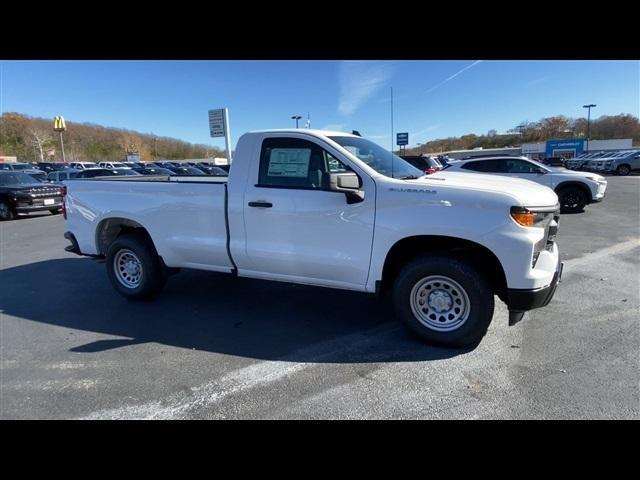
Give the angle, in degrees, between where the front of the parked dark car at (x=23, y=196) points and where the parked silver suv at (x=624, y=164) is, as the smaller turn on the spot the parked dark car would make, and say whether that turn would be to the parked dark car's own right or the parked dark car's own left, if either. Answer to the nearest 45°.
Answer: approximately 45° to the parked dark car's own left

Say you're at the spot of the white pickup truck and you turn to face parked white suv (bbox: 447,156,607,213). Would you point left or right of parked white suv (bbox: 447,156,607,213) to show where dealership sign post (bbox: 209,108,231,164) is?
left

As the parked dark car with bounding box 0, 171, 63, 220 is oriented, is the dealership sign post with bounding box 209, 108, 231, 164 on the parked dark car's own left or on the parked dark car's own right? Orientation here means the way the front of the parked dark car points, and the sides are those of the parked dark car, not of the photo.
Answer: on the parked dark car's own left

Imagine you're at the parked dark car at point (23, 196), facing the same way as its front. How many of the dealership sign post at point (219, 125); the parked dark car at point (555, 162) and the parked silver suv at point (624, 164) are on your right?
0

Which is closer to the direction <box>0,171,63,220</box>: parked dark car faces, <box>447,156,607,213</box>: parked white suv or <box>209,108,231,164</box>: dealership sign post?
the parked white suv

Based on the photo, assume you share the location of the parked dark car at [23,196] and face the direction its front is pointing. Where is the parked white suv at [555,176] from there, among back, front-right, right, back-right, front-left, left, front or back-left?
front

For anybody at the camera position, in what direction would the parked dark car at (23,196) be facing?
facing the viewer and to the right of the viewer

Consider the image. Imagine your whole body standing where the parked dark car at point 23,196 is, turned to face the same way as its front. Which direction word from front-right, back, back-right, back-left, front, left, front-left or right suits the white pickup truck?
front-right
